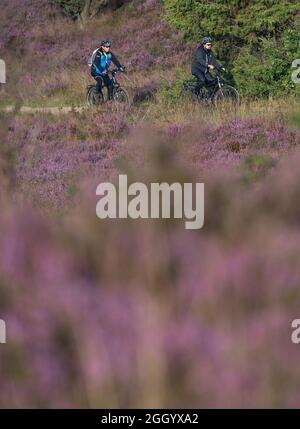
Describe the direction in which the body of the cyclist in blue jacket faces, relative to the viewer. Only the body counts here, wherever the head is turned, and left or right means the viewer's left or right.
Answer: facing the viewer and to the right of the viewer

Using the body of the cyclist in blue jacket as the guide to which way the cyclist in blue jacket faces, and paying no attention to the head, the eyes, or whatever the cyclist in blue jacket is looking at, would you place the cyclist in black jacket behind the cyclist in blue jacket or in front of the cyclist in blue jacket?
in front

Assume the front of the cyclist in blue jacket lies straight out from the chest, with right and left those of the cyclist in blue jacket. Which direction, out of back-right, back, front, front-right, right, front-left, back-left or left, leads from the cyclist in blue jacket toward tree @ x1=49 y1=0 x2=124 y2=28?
back-left

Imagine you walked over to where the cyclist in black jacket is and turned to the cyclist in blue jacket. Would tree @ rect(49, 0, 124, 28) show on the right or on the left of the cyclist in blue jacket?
right

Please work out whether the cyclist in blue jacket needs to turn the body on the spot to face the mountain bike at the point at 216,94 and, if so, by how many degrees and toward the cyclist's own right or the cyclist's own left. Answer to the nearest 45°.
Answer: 0° — they already face it

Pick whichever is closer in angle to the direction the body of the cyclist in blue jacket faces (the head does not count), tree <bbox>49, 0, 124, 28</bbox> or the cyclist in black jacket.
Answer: the cyclist in black jacket
